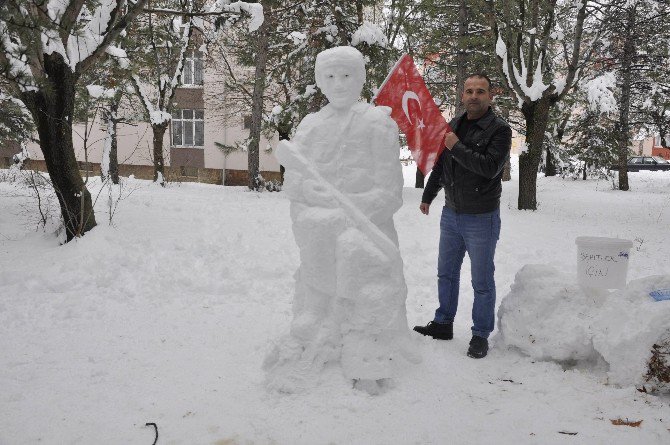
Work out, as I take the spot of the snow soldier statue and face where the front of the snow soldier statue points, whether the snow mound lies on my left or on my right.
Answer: on my left

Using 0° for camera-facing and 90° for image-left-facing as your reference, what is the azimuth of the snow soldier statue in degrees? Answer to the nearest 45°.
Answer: approximately 0°

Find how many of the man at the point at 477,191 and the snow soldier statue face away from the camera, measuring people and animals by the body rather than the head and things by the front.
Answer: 0

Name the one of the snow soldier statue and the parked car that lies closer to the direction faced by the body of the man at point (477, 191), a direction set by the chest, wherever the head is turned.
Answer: the snow soldier statue

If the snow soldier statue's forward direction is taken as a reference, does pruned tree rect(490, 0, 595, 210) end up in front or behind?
behind

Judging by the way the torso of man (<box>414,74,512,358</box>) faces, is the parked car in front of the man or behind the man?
behind
